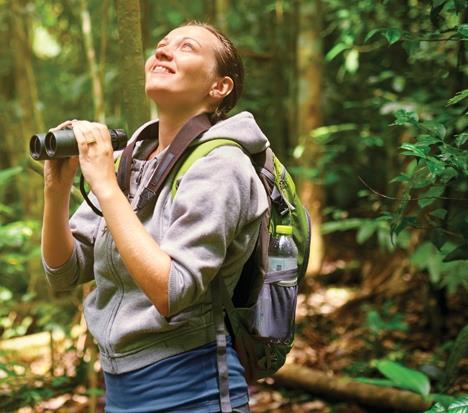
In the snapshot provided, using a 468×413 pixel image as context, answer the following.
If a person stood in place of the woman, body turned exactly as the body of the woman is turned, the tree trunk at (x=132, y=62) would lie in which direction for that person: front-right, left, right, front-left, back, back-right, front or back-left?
back-right

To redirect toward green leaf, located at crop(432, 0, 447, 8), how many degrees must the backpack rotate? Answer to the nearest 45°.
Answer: approximately 45° to its left

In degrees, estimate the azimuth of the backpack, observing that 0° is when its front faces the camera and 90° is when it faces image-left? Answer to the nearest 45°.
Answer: approximately 270°

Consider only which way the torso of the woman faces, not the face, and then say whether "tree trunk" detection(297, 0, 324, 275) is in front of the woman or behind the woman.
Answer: behind

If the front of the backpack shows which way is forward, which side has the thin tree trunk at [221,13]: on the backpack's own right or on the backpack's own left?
on the backpack's own left

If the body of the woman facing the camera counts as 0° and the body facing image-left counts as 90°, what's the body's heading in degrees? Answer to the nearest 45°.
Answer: approximately 45°
